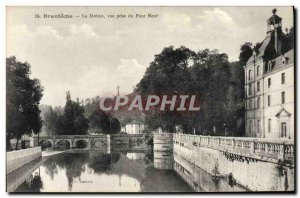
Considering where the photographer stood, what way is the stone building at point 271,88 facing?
facing the viewer and to the left of the viewer

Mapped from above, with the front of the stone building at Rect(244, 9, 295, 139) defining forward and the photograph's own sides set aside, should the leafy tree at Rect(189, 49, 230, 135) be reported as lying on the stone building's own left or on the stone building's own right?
on the stone building's own right
